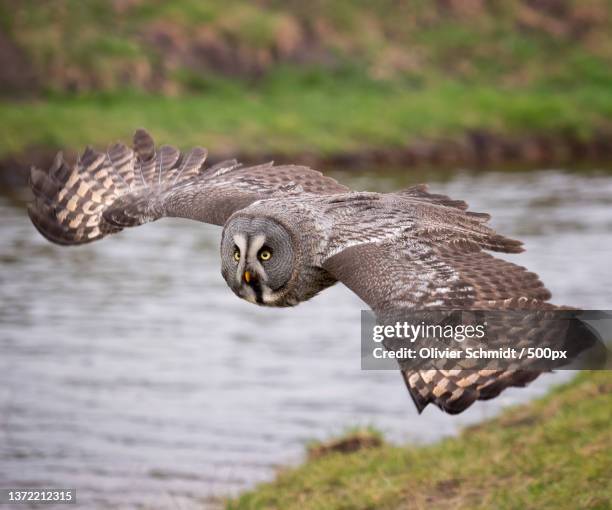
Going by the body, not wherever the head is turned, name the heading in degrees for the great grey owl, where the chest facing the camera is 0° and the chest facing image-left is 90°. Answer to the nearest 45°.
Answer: approximately 45°
